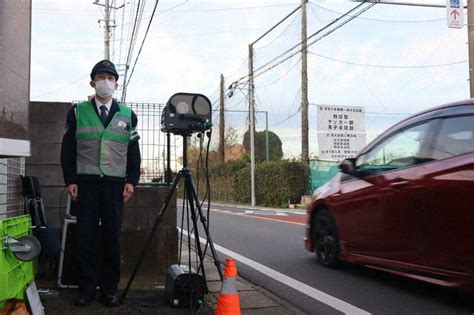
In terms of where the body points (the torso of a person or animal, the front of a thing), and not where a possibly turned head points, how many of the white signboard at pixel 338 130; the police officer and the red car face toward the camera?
2

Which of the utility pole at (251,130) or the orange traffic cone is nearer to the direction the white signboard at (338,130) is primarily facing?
the orange traffic cone

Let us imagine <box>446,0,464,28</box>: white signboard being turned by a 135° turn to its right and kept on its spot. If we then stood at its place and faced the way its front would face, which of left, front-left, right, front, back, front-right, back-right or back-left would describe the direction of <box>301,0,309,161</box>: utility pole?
front

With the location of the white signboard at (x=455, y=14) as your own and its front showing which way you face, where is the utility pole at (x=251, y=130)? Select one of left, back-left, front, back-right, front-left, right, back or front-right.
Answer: back-right

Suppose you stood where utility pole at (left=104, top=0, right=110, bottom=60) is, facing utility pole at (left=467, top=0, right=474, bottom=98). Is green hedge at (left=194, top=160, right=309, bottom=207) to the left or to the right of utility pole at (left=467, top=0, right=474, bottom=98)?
left

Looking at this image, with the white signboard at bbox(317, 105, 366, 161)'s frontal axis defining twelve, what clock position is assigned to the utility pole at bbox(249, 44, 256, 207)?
The utility pole is roughly at 4 o'clock from the white signboard.

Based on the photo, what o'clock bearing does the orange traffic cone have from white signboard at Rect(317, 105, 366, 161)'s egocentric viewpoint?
The orange traffic cone is roughly at 12 o'clock from the white signboard.

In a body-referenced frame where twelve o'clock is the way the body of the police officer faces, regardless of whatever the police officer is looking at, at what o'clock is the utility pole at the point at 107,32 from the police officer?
The utility pole is roughly at 6 o'clock from the police officer.

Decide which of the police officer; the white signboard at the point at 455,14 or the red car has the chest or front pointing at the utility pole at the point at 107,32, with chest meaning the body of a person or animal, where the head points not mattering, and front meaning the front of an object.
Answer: the red car

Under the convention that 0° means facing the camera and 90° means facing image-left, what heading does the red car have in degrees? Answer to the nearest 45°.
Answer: approximately 135°
